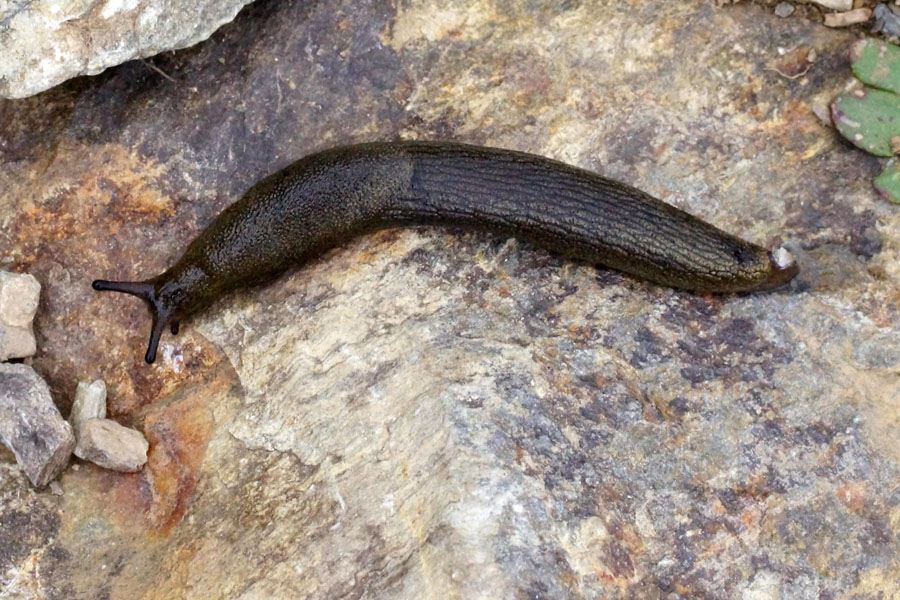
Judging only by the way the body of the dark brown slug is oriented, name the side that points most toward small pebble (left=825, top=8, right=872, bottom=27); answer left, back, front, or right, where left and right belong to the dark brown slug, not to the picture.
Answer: back

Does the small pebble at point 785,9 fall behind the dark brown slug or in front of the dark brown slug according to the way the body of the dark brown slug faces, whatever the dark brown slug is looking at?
behind

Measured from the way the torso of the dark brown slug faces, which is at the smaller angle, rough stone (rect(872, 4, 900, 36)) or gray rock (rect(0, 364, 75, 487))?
the gray rock

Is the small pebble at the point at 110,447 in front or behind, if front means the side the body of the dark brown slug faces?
in front

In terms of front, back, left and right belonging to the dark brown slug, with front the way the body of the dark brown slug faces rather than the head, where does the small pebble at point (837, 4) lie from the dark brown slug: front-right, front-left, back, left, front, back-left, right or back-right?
back

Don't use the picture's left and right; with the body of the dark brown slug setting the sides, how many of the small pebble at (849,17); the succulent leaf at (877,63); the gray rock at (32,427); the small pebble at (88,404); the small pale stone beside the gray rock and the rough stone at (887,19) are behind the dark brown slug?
3

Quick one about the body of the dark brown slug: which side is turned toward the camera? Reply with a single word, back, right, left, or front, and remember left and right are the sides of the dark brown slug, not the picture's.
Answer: left

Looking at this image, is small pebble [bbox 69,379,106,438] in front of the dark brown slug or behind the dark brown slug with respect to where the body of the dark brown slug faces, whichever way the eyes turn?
in front

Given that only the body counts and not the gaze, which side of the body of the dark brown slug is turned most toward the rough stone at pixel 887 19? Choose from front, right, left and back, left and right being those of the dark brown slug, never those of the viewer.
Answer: back

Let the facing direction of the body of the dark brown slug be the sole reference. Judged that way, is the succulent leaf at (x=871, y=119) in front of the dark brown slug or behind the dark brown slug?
behind
